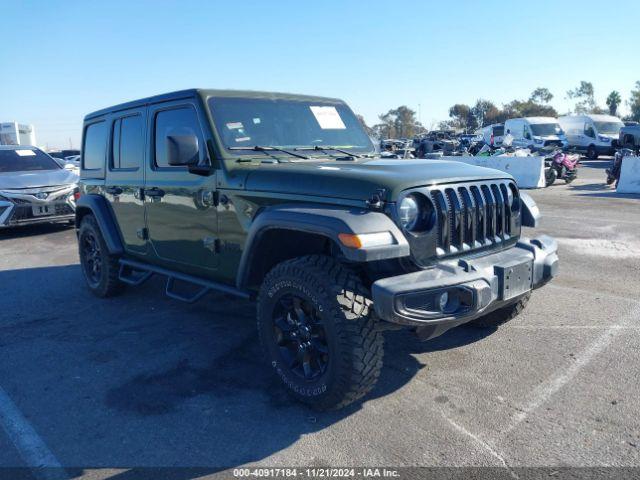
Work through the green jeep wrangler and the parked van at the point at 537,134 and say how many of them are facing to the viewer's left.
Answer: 0

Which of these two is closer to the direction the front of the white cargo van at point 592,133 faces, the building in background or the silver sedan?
the silver sedan

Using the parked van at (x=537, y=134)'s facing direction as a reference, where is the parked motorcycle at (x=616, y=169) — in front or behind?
in front

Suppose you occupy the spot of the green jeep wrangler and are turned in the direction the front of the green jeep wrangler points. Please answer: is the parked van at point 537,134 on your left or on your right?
on your left

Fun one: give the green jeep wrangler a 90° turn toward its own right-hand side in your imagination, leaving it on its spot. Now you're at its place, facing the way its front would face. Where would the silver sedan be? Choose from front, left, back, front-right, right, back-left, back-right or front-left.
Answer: right

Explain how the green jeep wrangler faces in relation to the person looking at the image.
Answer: facing the viewer and to the right of the viewer

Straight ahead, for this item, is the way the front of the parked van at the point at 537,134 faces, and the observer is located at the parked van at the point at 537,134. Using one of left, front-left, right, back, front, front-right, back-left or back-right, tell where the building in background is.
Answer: back-right

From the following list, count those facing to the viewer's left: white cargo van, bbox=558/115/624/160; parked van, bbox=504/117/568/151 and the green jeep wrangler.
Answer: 0

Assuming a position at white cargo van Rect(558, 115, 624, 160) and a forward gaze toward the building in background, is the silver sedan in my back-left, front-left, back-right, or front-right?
front-left

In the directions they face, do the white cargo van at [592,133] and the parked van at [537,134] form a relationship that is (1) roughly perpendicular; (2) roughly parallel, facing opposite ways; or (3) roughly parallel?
roughly parallel

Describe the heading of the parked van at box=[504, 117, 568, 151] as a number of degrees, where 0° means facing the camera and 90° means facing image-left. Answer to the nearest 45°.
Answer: approximately 315°

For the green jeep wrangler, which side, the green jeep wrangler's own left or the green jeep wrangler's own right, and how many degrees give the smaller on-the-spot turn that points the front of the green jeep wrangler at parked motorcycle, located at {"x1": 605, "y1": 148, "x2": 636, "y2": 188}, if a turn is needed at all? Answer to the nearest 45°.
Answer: approximately 90° to the green jeep wrangler's own left
